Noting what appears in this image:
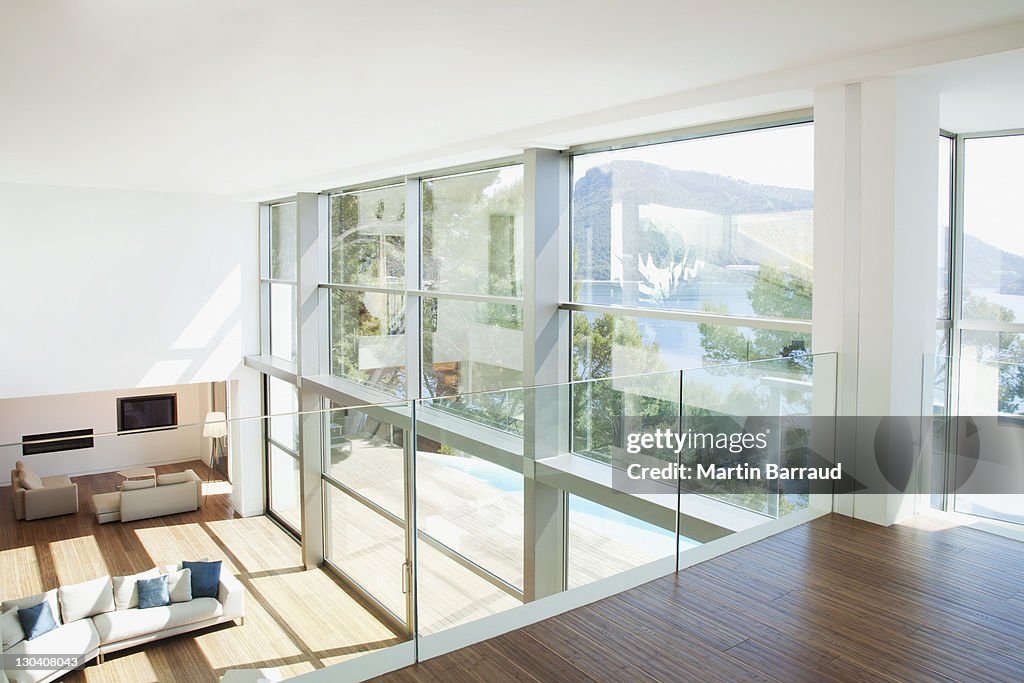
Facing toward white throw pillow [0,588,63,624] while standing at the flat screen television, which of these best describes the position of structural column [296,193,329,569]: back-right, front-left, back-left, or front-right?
front-left

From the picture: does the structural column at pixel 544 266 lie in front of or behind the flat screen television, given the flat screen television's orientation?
in front

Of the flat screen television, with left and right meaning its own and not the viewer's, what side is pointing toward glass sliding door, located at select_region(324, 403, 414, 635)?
front

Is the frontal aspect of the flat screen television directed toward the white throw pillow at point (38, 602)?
yes

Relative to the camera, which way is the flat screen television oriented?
toward the camera

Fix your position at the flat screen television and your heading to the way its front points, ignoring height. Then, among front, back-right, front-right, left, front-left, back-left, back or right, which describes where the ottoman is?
front

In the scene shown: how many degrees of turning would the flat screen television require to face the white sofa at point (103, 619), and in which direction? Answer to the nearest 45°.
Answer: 0° — it already faces it

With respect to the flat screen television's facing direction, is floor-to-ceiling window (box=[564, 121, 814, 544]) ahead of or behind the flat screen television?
ahead

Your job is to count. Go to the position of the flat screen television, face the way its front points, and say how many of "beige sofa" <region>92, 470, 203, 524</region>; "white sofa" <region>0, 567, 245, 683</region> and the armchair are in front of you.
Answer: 3

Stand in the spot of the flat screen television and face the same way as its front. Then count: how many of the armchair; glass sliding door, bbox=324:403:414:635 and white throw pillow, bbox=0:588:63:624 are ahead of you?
3
